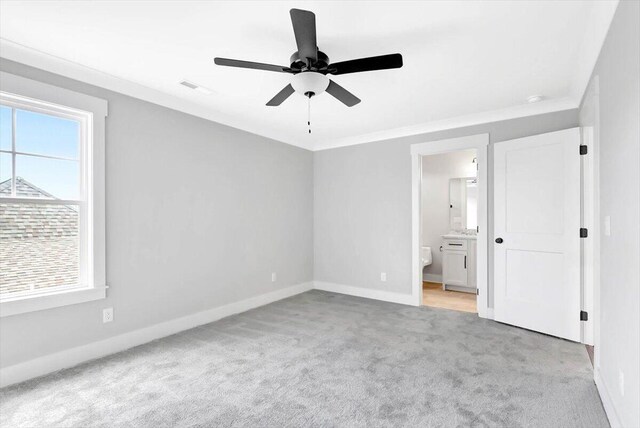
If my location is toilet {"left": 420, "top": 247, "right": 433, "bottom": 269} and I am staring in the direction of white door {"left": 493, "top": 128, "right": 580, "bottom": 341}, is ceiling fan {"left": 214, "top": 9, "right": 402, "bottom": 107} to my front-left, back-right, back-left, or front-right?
front-right

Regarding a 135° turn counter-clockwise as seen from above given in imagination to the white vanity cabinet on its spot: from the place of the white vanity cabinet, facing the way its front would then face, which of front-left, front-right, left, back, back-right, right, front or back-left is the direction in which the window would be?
back

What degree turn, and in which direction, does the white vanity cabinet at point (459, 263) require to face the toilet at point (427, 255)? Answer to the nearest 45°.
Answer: approximately 135° to its right

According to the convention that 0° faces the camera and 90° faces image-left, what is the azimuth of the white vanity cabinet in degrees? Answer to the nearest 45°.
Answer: approximately 0°

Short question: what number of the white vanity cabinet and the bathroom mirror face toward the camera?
2

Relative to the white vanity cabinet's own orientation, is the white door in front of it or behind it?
in front

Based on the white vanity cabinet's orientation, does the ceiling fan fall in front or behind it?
in front

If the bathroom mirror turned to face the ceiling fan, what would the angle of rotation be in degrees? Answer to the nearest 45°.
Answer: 0° — it already faces it

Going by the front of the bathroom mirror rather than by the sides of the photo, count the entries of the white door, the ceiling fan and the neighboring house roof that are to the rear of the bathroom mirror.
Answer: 0

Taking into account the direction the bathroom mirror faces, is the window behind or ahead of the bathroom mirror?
ahead

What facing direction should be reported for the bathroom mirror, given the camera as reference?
facing the viewer

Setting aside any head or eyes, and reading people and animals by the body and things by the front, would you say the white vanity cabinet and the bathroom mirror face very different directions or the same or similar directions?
same or similar directions
